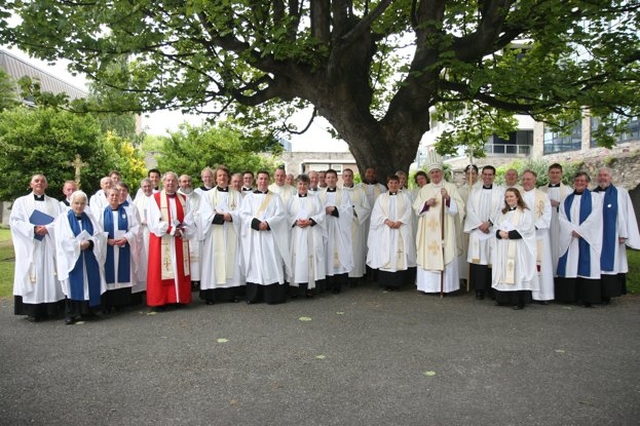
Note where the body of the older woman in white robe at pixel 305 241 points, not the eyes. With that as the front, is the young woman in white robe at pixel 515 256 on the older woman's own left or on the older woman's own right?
on the older woman's own left

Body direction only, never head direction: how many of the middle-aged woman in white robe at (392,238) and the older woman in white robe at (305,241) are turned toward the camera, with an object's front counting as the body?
2

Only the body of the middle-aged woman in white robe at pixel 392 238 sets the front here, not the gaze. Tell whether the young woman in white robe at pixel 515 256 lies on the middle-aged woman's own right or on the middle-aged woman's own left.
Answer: on the middle-aged woman's own left

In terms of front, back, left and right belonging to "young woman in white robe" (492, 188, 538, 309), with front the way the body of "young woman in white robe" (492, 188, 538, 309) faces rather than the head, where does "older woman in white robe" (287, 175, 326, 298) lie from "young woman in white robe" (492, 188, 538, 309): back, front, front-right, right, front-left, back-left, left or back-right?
front-right

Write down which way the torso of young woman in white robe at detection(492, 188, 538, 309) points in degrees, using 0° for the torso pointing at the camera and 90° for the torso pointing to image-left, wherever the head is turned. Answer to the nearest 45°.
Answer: approximately 45°

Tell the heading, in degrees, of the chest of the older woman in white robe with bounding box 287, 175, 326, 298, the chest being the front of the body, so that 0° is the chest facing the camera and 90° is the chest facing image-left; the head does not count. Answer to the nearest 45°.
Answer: approximately 0°

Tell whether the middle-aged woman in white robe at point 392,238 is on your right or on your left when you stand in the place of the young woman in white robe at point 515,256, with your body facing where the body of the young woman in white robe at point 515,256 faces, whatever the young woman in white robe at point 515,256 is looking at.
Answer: on your right
